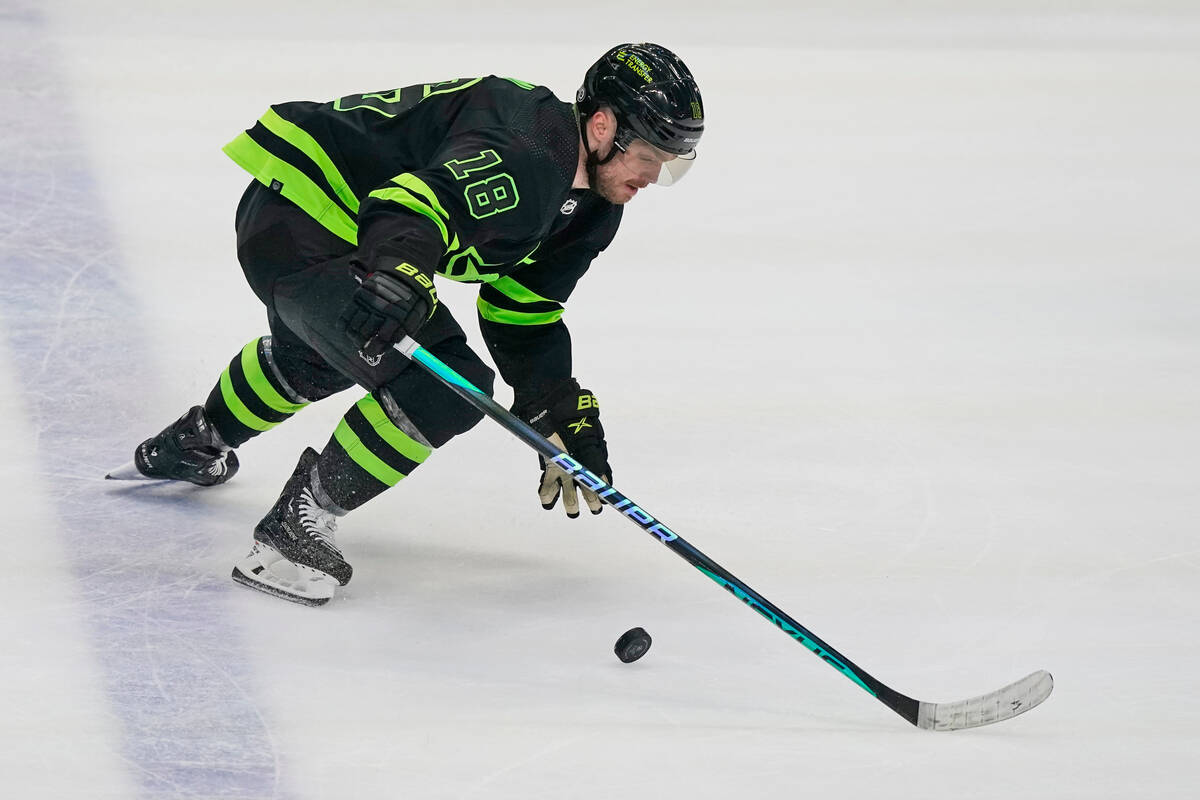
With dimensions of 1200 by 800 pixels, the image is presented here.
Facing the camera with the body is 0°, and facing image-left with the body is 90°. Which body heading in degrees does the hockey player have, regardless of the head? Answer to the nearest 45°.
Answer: approximately 315°
